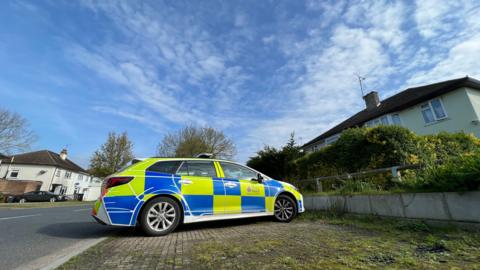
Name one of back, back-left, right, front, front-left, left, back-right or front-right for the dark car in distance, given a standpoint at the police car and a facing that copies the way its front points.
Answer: left

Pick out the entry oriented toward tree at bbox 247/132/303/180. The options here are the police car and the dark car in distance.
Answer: the police car

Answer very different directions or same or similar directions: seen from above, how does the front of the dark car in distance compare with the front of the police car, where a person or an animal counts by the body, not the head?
very different directions

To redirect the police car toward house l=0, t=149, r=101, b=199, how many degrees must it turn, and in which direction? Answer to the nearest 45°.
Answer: approximately 90° to its left

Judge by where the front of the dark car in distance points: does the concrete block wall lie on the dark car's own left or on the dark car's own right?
on the dark car's own left

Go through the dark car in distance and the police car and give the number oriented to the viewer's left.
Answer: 1

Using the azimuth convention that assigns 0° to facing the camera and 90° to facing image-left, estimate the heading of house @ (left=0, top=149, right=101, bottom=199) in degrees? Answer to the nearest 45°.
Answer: approximately 315°

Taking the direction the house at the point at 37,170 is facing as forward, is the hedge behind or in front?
in front

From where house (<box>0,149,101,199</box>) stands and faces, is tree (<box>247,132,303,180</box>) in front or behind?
in front

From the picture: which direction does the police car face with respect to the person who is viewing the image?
facing away from the viewer and to the right of the viewer

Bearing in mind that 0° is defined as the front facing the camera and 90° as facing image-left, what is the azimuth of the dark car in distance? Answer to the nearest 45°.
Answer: approximately 90°

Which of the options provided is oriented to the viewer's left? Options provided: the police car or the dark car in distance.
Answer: the dark car in distance
